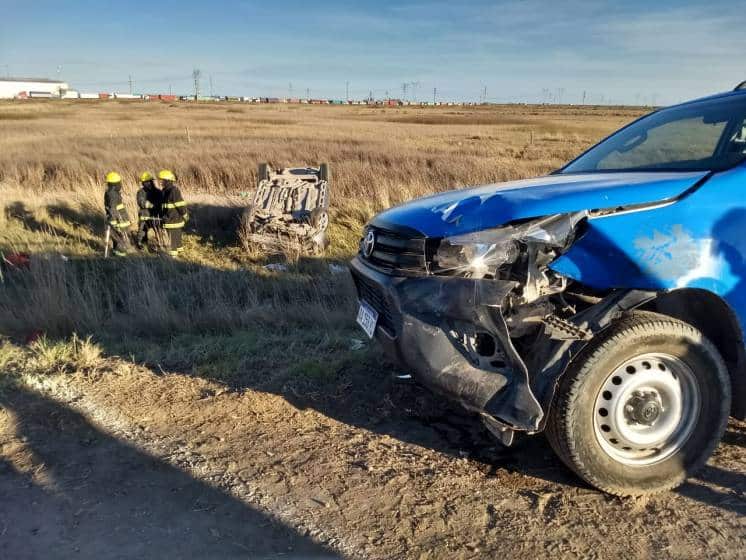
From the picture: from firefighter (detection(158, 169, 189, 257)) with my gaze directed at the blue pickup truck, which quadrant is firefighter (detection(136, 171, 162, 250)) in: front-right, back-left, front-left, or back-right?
back-right

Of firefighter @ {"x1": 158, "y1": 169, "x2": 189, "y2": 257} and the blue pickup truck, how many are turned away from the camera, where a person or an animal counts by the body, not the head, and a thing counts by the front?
0

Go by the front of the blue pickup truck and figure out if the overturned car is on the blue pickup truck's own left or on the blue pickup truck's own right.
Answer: on the blue pickup truck's own right

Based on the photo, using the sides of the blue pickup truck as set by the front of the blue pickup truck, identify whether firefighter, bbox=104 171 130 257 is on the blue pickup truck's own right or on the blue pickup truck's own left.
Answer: on the blue pickup truck's own right

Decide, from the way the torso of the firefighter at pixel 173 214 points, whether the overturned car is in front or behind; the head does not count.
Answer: behind

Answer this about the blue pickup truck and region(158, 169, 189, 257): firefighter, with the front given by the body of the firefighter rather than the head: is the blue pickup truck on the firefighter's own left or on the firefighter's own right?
on the firefighter's own left

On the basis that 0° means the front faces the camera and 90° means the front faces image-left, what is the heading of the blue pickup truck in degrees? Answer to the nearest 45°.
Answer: approximately 45°

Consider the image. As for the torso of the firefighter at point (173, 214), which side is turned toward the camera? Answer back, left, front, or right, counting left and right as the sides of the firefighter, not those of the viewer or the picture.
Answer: left

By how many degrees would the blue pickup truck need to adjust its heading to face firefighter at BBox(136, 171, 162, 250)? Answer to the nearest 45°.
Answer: approximately 90° to its right

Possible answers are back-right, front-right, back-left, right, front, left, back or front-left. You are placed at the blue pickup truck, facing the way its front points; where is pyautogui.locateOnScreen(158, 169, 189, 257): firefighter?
right

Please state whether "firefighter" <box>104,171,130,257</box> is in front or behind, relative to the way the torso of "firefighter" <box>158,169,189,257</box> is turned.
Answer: in front
